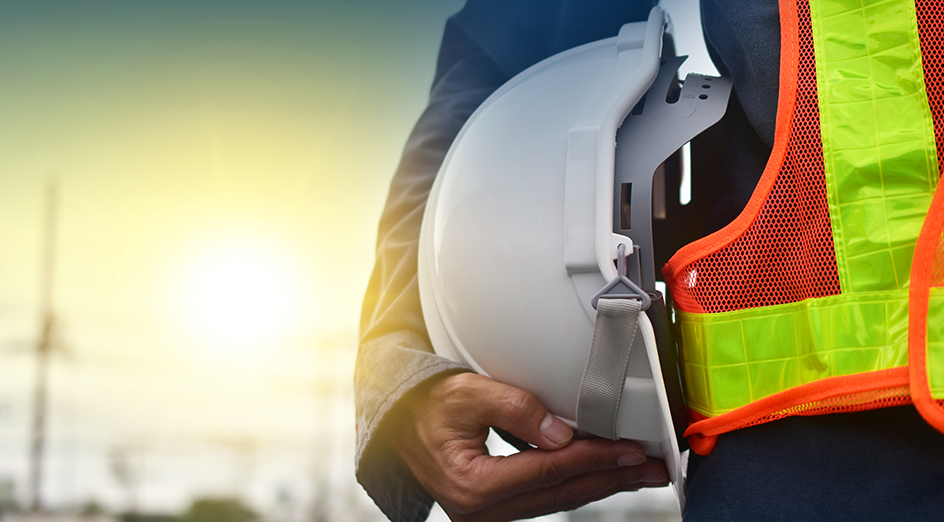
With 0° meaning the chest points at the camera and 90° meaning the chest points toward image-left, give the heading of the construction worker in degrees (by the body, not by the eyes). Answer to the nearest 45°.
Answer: approximately 0°
